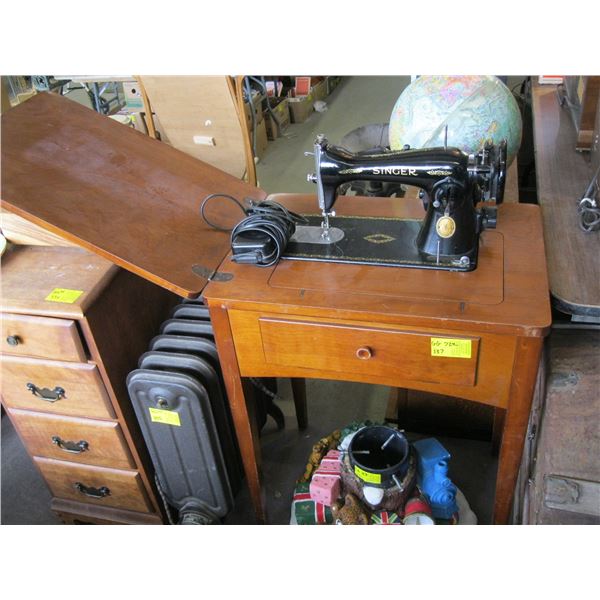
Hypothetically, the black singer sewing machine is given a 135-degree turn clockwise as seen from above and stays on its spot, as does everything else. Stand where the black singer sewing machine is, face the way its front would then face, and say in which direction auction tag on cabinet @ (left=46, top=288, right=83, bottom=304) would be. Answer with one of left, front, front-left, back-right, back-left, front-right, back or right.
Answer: front-left

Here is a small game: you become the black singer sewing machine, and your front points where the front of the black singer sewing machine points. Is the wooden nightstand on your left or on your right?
on your right

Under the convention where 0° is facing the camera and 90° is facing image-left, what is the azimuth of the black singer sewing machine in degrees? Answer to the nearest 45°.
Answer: approximately 0°

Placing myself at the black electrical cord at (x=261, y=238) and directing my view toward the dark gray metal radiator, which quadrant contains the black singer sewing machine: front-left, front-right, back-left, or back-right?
back-left

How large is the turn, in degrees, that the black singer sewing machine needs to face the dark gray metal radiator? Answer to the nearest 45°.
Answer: approximately 90° to its right
